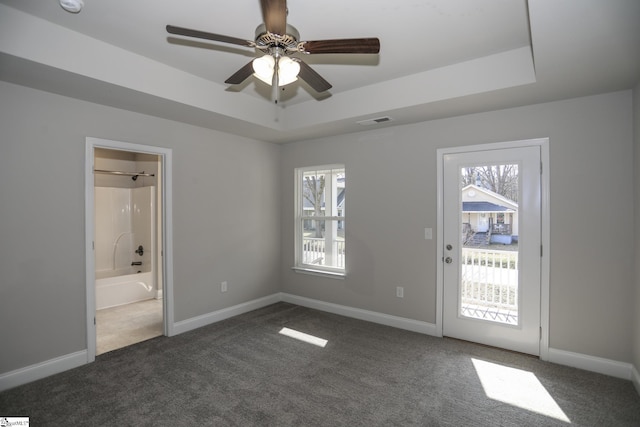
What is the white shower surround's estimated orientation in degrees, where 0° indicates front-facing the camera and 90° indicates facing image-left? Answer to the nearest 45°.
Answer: approximately 315°

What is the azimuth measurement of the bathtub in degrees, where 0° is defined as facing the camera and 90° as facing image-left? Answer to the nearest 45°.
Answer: approximately 315°

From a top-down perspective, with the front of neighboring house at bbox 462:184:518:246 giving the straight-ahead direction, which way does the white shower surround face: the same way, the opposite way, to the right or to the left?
to the left

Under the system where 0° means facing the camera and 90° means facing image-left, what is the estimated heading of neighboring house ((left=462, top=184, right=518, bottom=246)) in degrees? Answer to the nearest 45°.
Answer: approximately 0°

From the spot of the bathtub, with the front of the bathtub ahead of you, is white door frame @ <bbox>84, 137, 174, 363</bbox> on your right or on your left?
on your right
